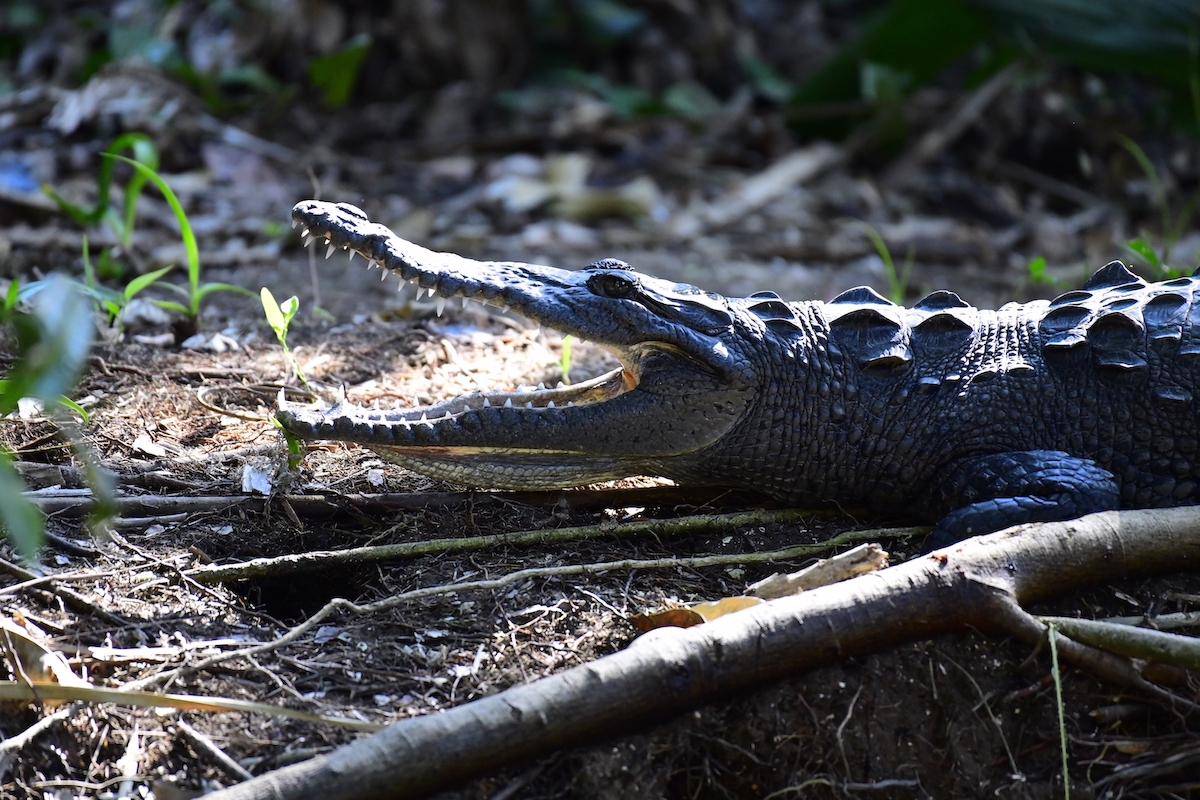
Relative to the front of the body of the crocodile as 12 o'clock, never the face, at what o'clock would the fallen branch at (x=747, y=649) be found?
The fallen branch is roughly at 9 o'clock from the crocodile.

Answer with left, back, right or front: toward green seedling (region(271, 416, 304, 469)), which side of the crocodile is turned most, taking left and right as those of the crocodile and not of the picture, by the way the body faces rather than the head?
front

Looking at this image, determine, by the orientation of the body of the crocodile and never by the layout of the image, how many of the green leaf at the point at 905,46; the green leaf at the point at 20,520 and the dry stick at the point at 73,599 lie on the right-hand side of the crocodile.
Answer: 1

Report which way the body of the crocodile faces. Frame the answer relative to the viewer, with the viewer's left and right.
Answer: facing to the left of the viewer

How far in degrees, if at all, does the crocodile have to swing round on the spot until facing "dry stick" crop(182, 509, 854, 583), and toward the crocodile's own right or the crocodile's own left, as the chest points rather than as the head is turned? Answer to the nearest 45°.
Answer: approximately 45° to the crocodile's own left

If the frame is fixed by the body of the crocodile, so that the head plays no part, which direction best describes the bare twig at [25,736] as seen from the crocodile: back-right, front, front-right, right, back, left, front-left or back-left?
front-left

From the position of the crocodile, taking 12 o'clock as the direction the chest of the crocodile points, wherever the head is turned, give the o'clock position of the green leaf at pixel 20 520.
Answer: The green leaf is roughly at 10 o'clock from the crocodile.

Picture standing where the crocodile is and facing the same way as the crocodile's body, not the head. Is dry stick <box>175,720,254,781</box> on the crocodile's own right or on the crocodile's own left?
on the crocodile's own left

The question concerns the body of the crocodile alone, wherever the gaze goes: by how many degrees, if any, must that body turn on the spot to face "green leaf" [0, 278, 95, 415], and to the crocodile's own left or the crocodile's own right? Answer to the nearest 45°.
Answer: approximately 45° to the crocodile's own left
